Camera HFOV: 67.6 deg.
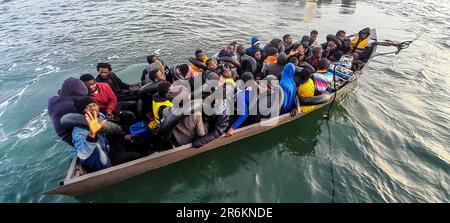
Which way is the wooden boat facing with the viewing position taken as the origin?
facing away from the viewer and to the right of the viewer

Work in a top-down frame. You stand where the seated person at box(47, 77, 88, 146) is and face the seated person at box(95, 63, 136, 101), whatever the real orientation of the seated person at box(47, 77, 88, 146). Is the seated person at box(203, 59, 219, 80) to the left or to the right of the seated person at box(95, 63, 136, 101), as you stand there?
right

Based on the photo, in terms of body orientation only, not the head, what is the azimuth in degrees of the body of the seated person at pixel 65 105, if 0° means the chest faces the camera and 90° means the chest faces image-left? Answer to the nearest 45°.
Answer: approximately 270°

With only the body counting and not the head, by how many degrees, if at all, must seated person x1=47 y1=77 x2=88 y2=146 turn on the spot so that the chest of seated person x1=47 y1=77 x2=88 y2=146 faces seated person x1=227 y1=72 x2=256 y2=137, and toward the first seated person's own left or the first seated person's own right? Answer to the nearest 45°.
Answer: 0° — they already face them

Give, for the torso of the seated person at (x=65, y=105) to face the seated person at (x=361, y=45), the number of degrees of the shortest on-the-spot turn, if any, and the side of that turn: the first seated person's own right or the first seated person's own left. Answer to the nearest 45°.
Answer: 0° — they already face them
